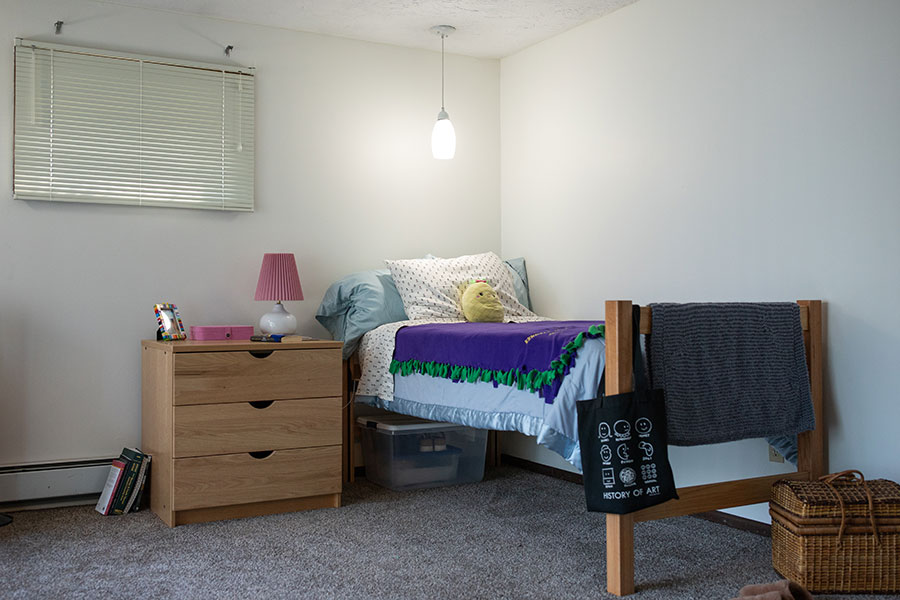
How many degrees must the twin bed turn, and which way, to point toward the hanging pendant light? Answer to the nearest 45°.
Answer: approximately 180°

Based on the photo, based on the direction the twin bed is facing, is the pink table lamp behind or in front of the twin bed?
behind

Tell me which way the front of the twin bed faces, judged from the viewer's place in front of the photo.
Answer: facing the viewer and to the right of the viewer

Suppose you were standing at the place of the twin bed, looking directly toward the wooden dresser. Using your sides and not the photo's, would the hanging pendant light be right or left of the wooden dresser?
right

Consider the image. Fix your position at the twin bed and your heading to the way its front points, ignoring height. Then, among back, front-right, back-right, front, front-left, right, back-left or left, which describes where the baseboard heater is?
back-right

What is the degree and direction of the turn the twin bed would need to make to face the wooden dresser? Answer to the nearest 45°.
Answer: approximately 135° to its right

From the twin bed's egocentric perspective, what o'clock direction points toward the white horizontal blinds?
The white horizontal blinds is roughly at 5 o'clock from the twin bed.
